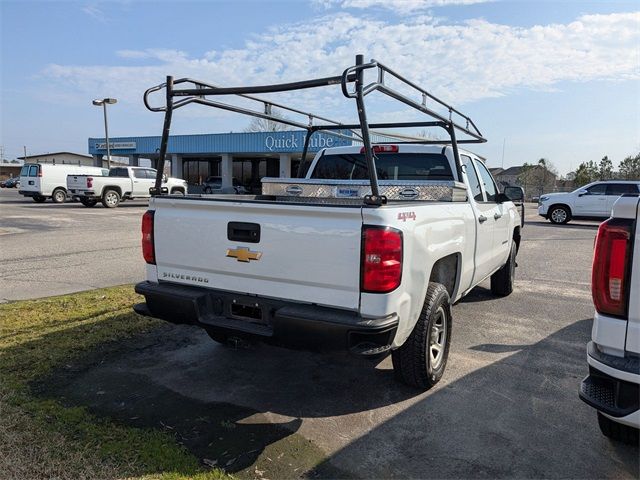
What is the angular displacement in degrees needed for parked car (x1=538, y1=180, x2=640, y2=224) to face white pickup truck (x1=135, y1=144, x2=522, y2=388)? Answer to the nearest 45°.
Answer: approximately 90° to its left

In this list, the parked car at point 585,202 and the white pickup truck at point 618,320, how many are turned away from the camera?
1

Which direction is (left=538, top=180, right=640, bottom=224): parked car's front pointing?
to the viewer's left

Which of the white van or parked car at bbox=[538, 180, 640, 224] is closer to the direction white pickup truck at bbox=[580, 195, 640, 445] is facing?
the parked car

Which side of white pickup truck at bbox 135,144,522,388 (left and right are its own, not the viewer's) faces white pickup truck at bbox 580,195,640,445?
right

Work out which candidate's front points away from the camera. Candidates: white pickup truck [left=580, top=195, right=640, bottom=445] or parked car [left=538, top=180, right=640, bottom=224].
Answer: the white pickup truck

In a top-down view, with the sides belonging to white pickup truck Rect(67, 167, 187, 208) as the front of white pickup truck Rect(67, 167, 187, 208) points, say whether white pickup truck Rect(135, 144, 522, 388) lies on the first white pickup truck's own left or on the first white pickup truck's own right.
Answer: on the first white pickup truck's own right

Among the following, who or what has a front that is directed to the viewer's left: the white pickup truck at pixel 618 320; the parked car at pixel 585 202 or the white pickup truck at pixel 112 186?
the parked car

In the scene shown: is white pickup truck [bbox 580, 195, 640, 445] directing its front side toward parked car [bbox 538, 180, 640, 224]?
yes

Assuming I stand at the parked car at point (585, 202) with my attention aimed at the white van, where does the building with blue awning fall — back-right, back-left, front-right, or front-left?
front-right

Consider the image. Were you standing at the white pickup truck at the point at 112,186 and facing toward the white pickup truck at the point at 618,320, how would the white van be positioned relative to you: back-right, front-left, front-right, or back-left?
back-right

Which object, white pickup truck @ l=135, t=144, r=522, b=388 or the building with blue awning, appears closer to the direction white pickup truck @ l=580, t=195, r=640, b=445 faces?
the building with blue awning

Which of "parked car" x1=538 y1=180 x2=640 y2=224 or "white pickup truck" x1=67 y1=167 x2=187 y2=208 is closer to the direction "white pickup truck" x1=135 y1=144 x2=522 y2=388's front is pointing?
the parked car

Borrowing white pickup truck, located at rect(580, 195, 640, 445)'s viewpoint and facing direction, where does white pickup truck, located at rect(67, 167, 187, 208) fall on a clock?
white pickup truck, located at rect(67, 167, 187, 208) is roughly at 10 o'clock from white pickup truck, located at rect(580, 195, 640, 445).

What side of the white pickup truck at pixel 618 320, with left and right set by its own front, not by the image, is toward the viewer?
back

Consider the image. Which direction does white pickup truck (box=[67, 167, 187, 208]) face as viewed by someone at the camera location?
facing away from the viewer and to the right of the viewer

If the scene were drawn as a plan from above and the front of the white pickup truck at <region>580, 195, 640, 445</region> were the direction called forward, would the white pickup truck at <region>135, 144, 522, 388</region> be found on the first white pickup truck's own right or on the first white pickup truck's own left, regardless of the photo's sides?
on the first white pickup truck's own left
